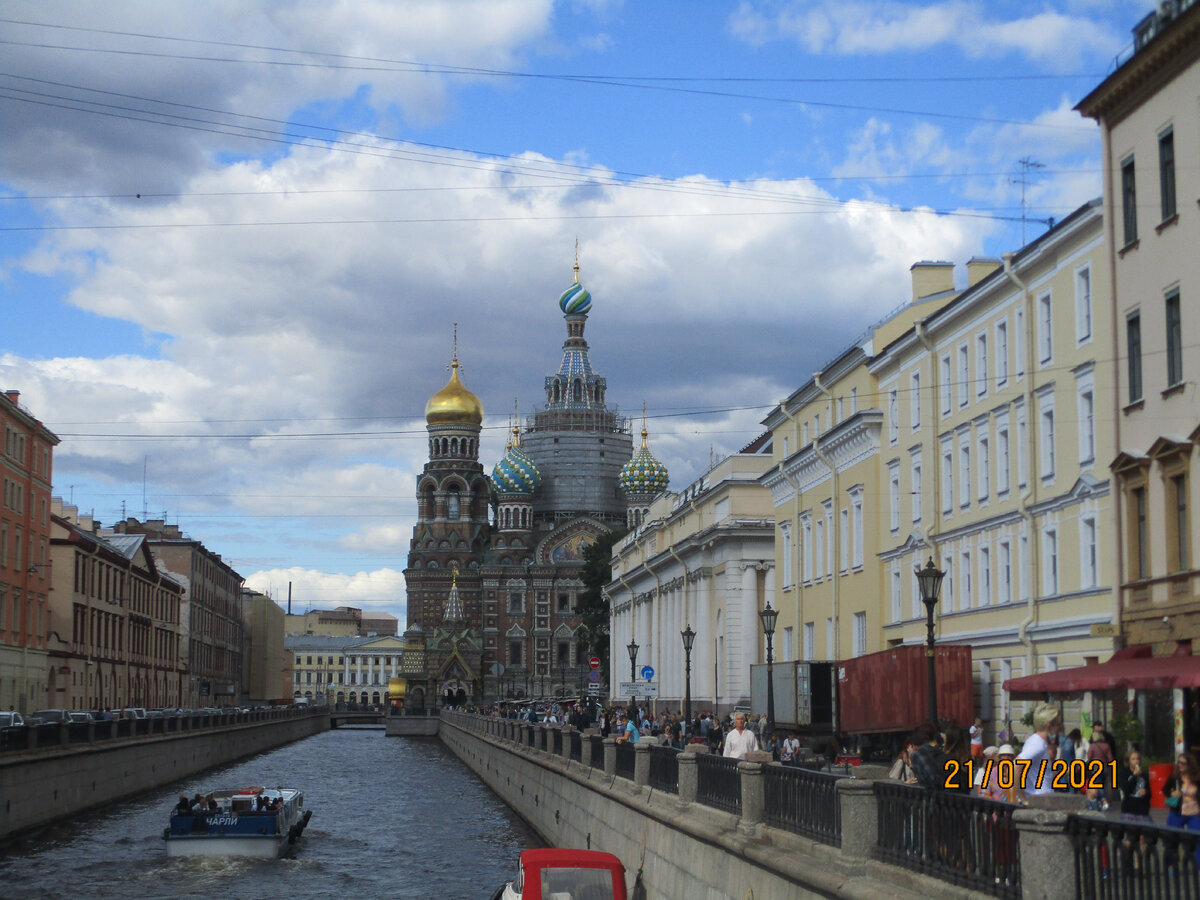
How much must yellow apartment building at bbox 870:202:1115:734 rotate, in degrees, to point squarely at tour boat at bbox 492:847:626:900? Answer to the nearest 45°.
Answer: approximately 45° to its left

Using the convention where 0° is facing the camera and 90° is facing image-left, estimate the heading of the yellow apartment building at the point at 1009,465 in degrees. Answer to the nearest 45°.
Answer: approximately 45°

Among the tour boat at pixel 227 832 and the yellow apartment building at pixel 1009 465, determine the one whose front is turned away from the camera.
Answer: the tour boat

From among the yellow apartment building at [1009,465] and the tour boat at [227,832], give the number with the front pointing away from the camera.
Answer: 1

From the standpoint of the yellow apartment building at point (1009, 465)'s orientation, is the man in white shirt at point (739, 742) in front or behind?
in front

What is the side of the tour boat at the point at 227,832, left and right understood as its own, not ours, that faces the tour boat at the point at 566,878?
back

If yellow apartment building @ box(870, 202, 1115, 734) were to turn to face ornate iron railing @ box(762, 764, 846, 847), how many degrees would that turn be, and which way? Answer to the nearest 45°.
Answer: approximately 45° to its left
